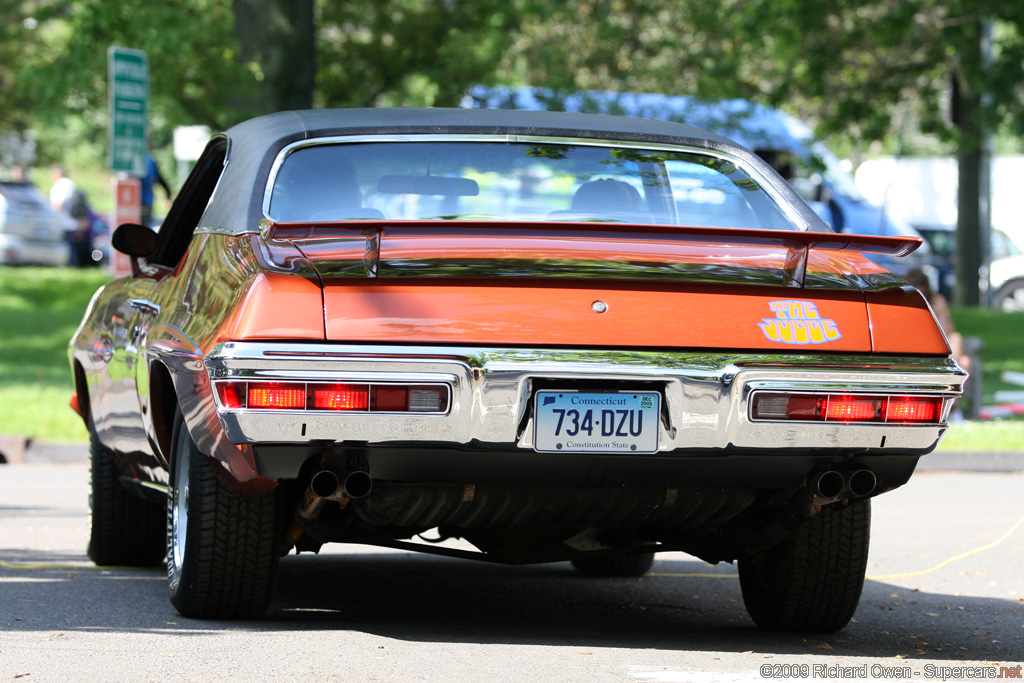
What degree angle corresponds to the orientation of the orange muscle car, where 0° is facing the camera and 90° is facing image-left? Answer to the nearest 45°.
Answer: approximately 180°

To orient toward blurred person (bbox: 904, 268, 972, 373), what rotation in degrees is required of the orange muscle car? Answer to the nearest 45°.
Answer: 0° — it already faces them

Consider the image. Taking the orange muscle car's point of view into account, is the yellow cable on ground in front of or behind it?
in front

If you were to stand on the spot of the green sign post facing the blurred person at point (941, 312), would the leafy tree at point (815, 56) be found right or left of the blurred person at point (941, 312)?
left

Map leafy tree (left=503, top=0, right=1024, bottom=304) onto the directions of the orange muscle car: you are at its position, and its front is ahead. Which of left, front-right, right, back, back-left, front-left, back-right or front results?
front

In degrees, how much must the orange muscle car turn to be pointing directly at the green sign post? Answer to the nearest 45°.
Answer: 0° — it already faces it

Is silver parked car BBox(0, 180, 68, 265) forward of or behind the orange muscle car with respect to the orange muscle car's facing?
forward

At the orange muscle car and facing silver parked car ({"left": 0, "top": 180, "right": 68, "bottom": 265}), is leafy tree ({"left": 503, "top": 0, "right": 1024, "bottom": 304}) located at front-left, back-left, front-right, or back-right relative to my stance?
front-right
